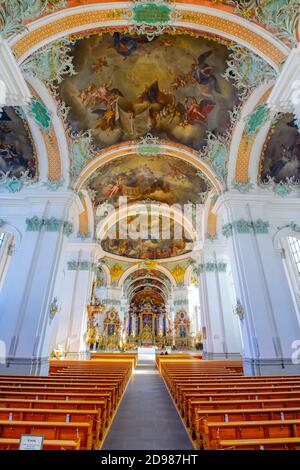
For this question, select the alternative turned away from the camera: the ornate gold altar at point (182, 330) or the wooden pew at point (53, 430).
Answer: the wooden pew

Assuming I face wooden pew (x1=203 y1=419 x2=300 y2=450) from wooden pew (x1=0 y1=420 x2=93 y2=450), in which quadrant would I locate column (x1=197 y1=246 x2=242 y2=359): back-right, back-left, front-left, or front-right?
front-left

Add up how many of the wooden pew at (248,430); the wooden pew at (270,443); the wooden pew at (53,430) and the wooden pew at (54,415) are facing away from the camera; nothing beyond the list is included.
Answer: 4

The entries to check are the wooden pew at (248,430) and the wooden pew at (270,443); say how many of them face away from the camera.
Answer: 2

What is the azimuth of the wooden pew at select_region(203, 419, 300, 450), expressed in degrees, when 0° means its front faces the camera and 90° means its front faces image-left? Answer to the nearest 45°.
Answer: approximately 180°

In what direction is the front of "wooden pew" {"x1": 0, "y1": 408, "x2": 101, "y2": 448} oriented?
away from the camera

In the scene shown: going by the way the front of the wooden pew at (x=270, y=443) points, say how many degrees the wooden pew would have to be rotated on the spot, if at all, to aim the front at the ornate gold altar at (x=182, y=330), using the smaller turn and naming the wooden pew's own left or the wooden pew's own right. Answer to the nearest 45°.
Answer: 0° — it already faces it

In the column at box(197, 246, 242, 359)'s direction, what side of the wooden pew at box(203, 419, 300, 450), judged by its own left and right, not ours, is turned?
front

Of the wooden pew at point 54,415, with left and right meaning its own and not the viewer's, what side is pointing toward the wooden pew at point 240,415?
right

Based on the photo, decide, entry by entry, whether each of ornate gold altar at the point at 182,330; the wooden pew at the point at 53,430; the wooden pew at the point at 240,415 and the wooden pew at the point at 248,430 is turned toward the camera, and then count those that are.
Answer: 1

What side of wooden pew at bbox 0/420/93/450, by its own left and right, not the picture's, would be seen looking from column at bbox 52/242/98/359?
front

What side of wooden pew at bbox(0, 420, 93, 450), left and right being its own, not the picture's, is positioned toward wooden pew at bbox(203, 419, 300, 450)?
right

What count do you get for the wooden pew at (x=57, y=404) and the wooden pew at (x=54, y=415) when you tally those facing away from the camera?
2

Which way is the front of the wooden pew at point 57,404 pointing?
away from the camera

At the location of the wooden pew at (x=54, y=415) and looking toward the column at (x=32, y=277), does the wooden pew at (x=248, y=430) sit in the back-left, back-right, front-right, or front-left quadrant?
back-right

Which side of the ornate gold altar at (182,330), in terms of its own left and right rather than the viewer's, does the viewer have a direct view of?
front

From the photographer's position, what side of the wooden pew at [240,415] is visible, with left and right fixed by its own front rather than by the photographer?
back
